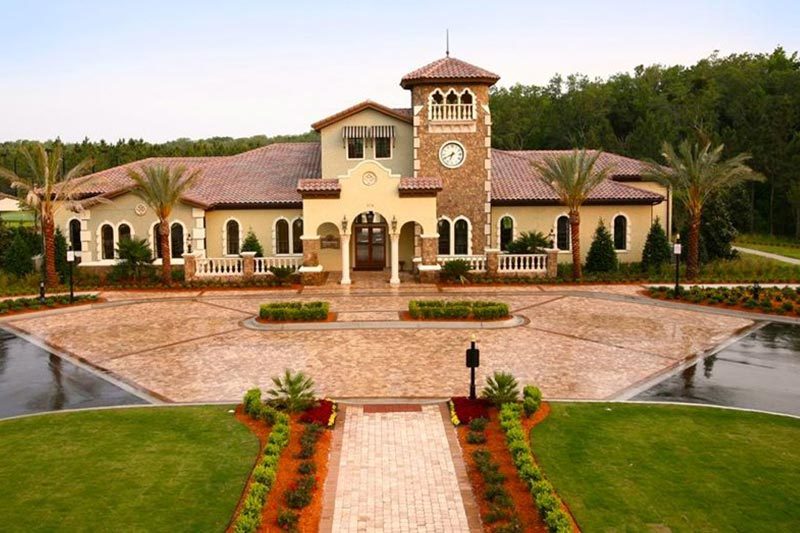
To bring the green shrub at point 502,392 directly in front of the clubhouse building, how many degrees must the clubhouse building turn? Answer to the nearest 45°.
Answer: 0° — it already faces it

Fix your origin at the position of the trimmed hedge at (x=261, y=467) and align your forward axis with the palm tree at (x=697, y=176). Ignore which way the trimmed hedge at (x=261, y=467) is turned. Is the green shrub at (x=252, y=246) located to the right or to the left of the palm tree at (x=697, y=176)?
left

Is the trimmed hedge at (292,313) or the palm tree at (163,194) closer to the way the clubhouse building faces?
the trimmed hedge

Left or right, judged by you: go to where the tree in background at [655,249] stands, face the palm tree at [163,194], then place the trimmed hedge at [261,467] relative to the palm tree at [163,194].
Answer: left

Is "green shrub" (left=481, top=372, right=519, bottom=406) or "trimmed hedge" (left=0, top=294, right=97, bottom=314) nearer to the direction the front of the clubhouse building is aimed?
the green shrub

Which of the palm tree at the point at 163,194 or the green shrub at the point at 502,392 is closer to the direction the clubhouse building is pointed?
the green shrub

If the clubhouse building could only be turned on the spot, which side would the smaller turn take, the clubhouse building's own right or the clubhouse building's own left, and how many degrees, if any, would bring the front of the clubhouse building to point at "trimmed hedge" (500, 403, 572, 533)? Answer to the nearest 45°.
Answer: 0° — it already faces it

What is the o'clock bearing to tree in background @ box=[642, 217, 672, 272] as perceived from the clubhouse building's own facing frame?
The tree in background is roughly at 9 o'clock from the clubhouse building.

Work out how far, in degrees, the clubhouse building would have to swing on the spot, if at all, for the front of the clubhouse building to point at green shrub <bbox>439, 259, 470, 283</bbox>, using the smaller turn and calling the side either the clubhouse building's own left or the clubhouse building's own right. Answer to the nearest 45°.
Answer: approximately 45° to the clubhouse building's own left

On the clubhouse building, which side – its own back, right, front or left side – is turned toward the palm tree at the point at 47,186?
right

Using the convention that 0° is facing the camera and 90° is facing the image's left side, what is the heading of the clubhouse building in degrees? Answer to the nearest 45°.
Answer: approximately 0°

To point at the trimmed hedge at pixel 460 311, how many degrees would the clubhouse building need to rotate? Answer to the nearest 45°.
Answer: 0° — it already faces it
